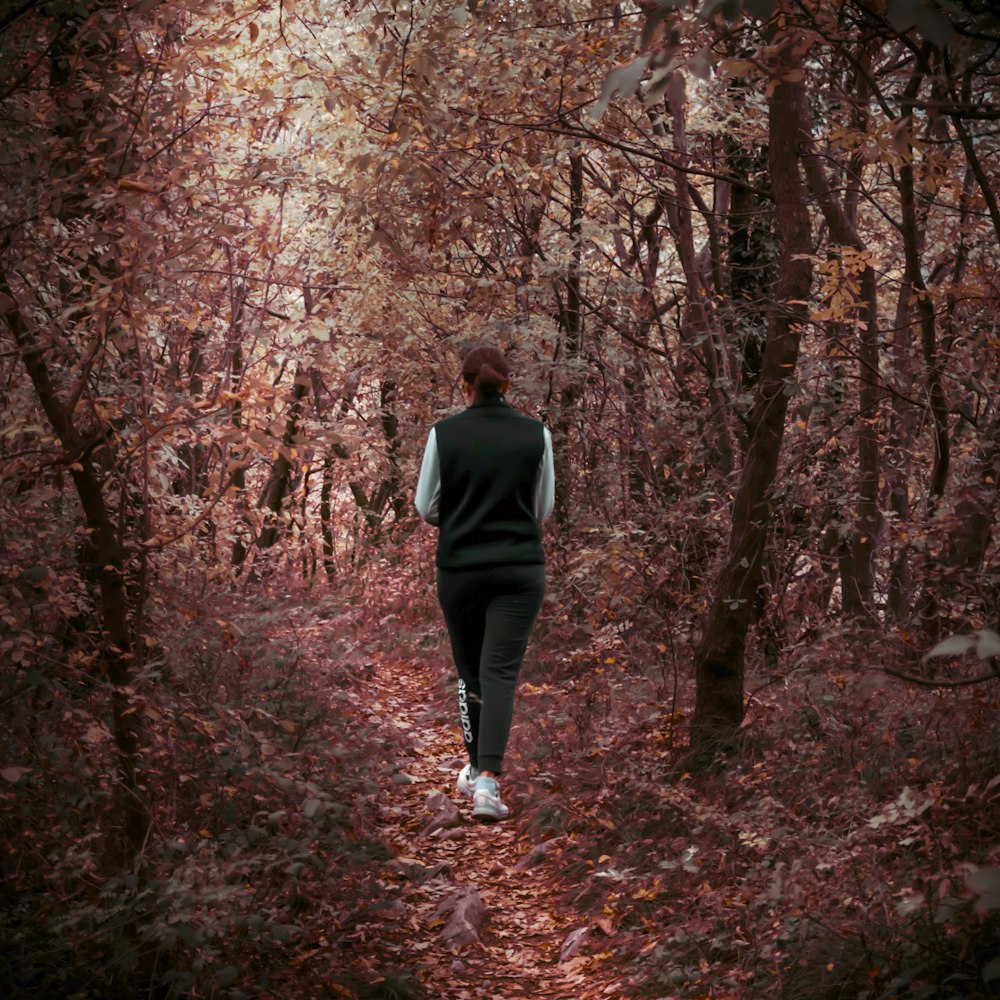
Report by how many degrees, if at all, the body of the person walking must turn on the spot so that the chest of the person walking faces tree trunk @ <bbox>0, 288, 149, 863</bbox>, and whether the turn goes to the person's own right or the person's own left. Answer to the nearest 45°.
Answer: approximately 135° to the person's own left

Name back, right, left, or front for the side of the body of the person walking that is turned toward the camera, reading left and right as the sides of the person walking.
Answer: back

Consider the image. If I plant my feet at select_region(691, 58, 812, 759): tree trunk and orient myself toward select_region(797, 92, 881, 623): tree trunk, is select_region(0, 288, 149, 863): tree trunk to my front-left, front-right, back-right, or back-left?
back-left

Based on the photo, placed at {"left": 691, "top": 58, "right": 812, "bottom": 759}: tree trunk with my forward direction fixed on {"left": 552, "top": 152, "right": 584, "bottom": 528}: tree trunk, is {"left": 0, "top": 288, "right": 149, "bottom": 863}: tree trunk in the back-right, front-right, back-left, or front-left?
back-left

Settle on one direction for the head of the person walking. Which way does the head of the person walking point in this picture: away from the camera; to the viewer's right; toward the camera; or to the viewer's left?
away from the camera

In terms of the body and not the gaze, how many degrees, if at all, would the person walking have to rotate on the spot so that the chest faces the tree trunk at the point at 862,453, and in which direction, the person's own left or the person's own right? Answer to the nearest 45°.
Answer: approximately 45° to the person's own right

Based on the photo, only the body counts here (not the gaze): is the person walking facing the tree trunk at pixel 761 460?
no

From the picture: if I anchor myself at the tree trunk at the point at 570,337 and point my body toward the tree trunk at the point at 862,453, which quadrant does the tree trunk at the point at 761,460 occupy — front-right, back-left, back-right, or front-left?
front-right

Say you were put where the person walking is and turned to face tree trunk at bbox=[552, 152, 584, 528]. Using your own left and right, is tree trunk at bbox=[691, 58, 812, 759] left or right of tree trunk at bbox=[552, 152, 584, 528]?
right

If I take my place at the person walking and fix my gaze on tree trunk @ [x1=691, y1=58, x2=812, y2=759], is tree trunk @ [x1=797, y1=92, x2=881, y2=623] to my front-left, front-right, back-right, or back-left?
front-left

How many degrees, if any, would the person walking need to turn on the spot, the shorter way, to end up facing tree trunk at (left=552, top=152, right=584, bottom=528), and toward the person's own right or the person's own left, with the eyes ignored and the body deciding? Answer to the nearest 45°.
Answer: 0° — they already face it
